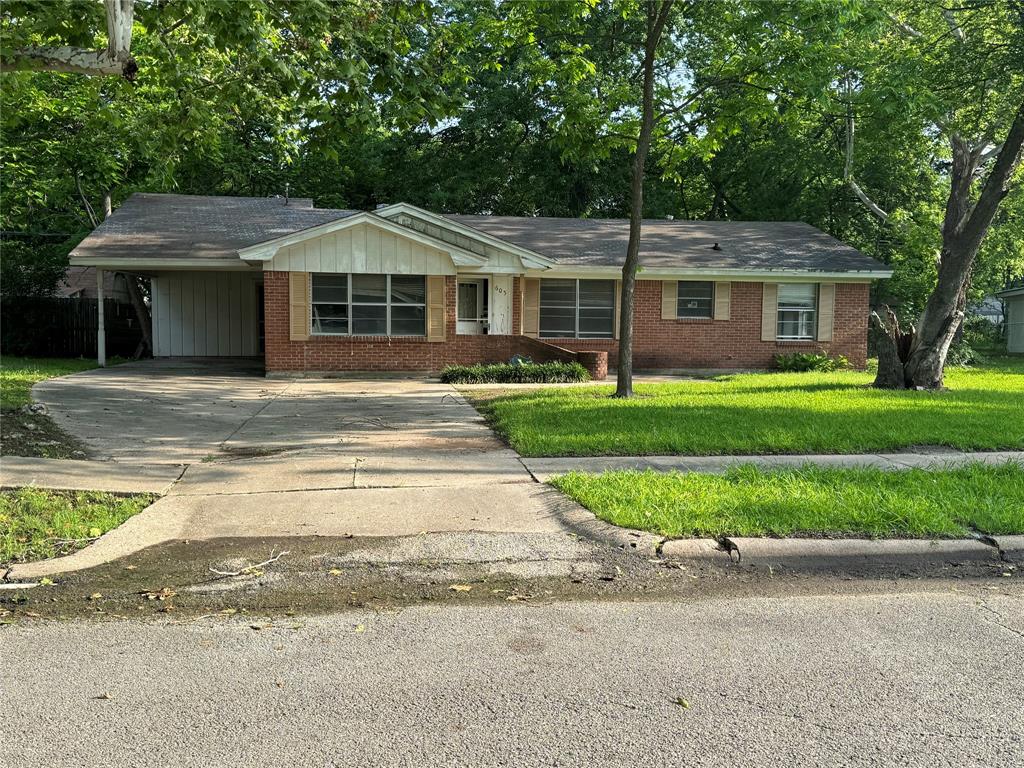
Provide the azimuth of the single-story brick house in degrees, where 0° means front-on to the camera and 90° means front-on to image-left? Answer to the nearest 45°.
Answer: approximately 0°

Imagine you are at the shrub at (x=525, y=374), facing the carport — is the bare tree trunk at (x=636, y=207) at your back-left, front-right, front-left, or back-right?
back-left

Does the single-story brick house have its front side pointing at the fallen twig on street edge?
yes

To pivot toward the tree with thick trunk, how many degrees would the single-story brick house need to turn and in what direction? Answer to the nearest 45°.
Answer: approximately 45° to its left

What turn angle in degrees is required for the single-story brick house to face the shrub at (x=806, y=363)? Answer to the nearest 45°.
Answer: approximately 90° to its left

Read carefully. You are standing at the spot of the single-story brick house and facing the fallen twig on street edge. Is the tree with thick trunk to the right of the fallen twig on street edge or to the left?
left

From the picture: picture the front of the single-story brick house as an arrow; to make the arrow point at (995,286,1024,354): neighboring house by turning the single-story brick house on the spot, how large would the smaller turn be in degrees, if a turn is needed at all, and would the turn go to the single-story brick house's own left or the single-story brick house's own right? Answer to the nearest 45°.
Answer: approximately 135° to the single-story brick house's own left

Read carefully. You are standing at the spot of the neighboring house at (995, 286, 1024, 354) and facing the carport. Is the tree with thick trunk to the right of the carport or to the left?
left

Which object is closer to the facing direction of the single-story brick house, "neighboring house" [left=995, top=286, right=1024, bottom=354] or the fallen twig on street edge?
the fallen twig on street edge

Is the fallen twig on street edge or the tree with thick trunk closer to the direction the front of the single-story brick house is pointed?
the fallen twig on street edge

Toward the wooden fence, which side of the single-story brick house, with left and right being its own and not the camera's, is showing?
right

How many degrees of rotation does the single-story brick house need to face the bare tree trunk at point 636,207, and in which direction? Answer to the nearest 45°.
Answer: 0° — it already faces it
